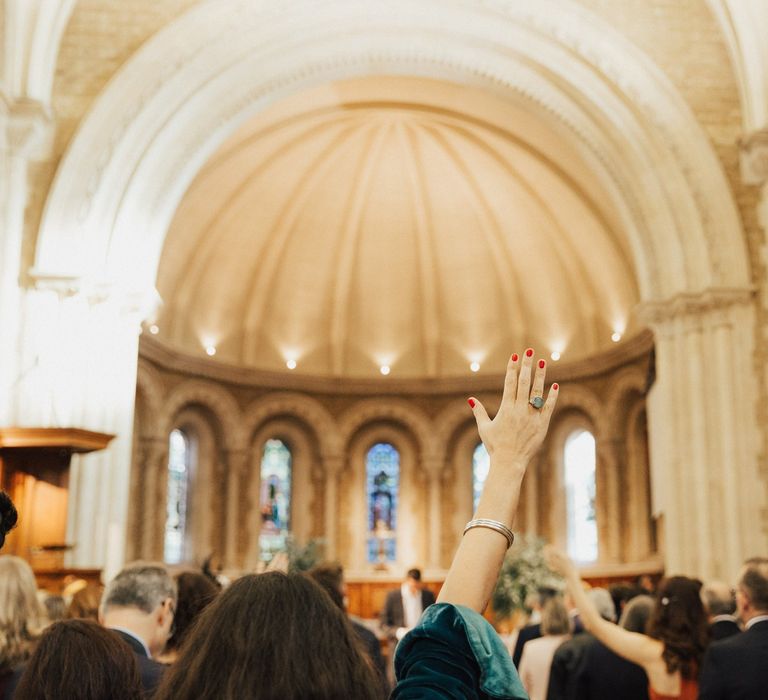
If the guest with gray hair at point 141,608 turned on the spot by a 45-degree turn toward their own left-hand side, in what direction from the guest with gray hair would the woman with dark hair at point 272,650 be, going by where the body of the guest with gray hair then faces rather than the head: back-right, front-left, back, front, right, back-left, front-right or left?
back

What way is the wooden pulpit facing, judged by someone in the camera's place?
facing the viewer and to the right of the viewer

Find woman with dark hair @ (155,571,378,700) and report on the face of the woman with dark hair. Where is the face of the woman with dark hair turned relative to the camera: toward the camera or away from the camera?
away from the camera

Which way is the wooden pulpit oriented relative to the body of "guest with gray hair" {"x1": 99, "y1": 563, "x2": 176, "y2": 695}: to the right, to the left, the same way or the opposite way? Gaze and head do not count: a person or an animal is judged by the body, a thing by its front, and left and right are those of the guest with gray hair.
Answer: to the right

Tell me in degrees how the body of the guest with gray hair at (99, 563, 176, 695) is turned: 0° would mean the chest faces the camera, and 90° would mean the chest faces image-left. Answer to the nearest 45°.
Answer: approximately 225°

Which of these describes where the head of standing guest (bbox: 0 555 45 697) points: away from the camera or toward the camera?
away from the camera

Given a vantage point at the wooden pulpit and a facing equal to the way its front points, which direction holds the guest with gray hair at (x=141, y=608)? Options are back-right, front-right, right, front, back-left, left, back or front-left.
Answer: front-right

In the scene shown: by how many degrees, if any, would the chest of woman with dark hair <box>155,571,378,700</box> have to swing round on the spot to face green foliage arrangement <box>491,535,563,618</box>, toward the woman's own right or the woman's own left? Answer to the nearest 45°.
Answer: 0° — they already face it

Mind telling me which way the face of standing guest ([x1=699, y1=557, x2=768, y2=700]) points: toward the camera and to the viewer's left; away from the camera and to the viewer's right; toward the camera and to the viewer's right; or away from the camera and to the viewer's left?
away from the camera and to the viewer's left

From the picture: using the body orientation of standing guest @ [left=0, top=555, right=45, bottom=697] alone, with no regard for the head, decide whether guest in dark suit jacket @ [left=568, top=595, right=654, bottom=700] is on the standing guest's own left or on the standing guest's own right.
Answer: on the standing guest's own right

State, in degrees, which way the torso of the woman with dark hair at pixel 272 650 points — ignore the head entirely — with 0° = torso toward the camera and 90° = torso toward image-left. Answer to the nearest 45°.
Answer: approximately 180°

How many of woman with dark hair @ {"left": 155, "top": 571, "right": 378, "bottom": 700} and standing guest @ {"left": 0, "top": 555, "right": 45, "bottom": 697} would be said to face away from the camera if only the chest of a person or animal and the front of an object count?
2

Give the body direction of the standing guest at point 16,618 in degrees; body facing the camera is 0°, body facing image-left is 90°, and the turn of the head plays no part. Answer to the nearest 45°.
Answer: approximately 180°

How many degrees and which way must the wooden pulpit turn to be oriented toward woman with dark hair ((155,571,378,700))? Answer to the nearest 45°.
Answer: approximately 45° to its right

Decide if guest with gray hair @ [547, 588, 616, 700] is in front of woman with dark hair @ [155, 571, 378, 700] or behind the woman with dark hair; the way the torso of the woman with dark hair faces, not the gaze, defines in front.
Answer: in front

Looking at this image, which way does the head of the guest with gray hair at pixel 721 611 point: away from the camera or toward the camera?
away from the camera
